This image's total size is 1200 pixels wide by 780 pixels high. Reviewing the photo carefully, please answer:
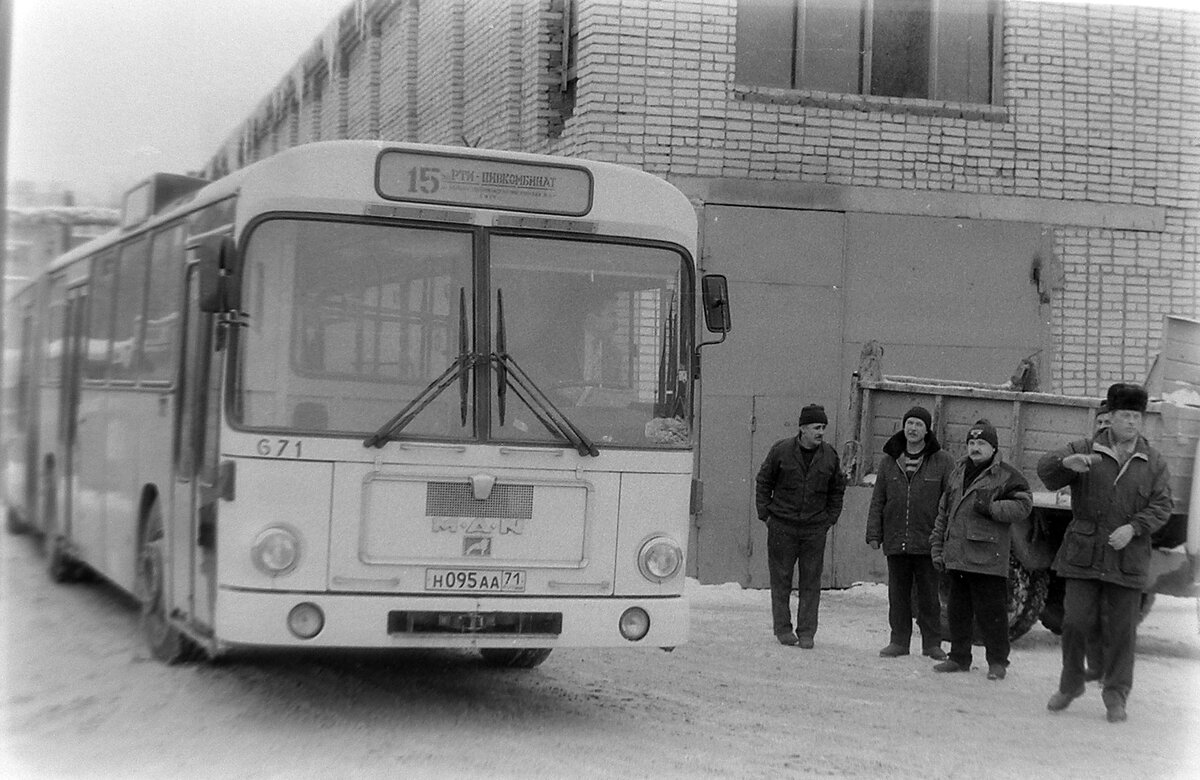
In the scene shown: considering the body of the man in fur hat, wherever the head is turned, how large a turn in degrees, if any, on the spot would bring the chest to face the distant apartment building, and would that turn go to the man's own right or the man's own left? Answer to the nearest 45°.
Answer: approximately 90° to the man's own right

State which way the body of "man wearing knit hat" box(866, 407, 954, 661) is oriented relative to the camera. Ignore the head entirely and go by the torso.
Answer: toward the camera

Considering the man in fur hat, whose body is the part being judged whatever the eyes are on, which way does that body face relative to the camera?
toward the camera

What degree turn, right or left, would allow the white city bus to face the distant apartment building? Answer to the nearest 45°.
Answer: approximately 135° to its right

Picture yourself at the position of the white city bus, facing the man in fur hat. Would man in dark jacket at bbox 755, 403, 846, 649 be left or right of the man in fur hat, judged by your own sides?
left

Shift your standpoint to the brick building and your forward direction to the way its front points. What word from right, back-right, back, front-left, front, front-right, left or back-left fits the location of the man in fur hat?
front

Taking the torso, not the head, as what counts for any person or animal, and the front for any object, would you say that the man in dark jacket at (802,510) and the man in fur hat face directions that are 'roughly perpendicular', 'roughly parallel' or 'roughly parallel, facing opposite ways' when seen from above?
roughly parallel

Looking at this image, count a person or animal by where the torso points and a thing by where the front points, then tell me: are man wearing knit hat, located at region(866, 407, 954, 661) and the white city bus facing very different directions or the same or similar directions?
same or similar directions

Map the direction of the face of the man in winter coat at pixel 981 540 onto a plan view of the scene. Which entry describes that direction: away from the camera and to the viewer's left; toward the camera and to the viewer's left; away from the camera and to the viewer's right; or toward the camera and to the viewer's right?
toward the camera and to the viewer's left

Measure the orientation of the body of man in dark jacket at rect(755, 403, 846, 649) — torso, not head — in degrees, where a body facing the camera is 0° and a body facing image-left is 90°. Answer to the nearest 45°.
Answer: approximately 0°
